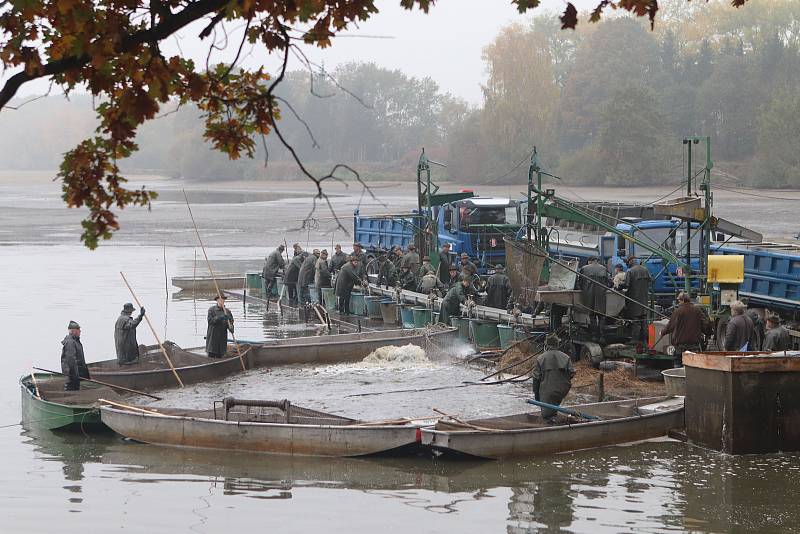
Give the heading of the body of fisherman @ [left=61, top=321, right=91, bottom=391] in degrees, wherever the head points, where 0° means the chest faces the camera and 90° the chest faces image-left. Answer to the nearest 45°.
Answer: approximately 270°

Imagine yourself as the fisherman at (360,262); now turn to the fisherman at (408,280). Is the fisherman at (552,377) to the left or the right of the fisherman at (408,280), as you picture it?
right

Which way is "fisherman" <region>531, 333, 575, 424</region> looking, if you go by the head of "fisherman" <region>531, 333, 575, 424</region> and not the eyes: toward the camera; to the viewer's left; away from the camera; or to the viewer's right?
away from the camera

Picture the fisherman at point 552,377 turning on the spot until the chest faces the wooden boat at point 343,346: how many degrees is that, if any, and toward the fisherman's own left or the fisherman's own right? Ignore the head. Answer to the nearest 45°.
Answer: approximately 45° to the fisherman's own left
